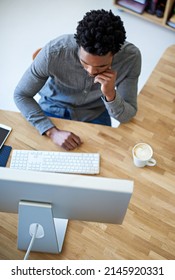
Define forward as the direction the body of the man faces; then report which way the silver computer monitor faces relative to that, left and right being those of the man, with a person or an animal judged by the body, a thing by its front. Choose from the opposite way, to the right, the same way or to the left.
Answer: the opposite way

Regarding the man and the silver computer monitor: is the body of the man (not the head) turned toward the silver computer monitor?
yes

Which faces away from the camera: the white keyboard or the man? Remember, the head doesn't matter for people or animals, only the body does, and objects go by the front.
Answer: the white keyboard

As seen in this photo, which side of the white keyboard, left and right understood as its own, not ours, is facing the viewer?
back

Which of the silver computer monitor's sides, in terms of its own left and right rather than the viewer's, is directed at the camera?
back

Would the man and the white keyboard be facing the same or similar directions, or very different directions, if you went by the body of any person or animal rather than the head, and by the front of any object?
very different directions
